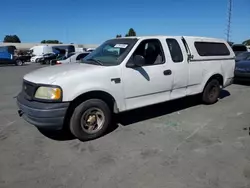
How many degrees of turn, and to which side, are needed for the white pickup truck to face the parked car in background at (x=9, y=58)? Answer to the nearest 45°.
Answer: approximately 90° to its right

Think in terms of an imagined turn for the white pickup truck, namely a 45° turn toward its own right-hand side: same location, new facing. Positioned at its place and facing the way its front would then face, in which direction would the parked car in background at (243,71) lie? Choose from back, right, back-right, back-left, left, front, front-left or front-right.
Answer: back-right

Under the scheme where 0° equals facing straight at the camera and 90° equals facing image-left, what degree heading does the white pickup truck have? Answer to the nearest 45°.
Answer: approximately 45°
